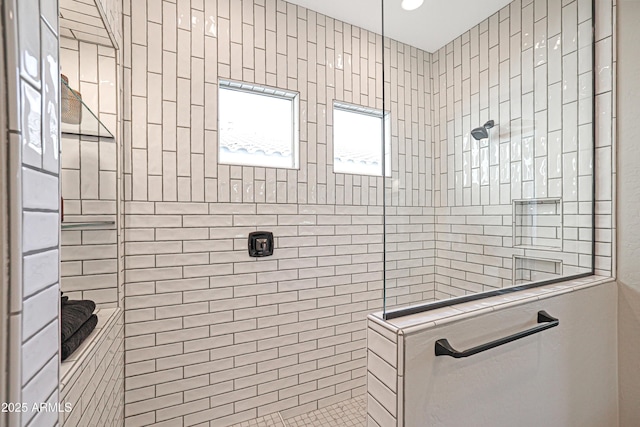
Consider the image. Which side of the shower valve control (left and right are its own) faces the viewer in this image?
front

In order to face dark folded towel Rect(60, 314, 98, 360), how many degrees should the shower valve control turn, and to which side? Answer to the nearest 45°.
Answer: approximately 45° to its right

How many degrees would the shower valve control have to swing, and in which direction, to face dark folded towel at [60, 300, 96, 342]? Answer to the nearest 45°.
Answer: approximately 45° to its right
